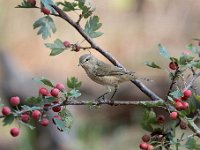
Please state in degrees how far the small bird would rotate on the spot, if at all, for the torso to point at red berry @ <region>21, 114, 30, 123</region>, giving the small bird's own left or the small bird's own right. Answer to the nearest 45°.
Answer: approximately 45° to the small bird's own left

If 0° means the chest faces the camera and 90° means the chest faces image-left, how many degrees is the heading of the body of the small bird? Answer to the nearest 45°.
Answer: approximately 90°

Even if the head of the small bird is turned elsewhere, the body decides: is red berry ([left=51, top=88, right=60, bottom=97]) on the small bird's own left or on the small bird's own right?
on the small bird's own left

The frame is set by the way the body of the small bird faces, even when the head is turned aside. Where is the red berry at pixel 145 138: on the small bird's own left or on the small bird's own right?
on the small bird's own left
